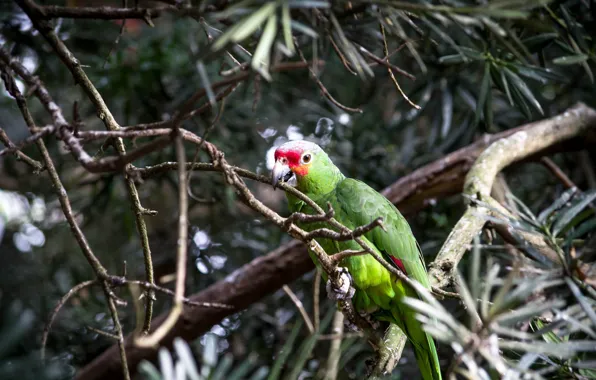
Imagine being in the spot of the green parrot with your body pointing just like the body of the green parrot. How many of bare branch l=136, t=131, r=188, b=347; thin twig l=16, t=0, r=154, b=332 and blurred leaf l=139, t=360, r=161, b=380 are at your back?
0

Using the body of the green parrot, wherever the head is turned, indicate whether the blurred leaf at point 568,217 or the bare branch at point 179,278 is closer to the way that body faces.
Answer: the bare branch

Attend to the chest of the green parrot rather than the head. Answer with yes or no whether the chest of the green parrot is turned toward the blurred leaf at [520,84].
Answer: no

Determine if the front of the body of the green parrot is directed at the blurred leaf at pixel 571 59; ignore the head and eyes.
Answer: no

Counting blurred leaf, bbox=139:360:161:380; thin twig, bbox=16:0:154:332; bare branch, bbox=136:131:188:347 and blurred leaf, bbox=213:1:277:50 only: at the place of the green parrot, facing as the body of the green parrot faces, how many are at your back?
0

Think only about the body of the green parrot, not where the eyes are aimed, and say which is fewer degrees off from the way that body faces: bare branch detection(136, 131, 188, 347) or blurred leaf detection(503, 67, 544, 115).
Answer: the bare branch

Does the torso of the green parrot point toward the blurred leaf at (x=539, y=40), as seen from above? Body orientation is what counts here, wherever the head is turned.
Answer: no

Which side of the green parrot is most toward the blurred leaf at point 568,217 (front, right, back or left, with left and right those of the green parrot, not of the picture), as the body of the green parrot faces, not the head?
left

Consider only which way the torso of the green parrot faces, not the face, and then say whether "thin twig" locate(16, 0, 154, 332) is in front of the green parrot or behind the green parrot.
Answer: in front

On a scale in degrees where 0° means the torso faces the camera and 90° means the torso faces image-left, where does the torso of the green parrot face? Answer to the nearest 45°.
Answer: approximately 45°
